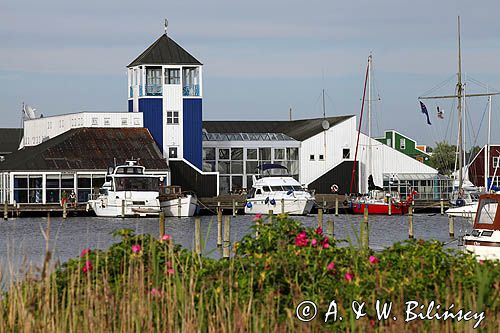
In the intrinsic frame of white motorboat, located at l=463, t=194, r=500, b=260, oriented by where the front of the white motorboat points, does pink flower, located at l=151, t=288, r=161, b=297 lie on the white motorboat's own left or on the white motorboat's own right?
on the white motorboat's own right

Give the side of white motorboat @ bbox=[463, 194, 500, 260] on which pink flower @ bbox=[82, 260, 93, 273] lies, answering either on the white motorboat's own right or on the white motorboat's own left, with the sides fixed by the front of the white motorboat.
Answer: on the white motorboat's own right
